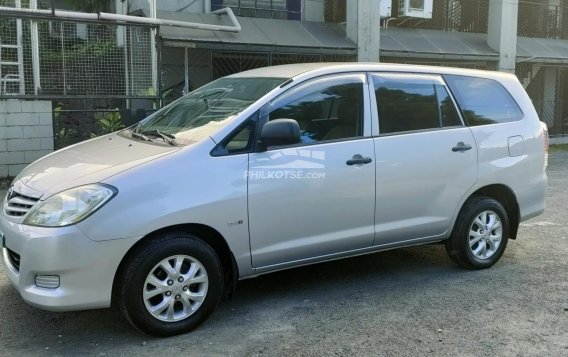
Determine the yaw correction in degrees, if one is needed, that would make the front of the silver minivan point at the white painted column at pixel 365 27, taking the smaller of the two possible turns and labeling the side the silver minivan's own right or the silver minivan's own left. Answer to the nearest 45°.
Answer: approximately 135° to the silver minivan's own right

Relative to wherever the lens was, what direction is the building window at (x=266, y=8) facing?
facing the viewer

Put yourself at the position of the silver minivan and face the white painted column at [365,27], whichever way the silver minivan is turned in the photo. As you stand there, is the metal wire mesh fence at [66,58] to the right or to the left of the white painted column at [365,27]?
left

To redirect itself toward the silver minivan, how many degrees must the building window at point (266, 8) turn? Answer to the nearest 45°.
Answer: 0° — it already faces it

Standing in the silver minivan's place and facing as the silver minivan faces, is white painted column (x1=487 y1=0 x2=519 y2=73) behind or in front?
behind

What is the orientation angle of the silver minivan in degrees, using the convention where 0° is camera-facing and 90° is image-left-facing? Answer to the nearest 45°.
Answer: approximately 45°

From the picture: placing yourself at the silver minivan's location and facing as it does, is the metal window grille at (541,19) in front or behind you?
behind

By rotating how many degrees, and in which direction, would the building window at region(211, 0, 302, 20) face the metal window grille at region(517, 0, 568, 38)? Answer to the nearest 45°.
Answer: approximately 135° to its left

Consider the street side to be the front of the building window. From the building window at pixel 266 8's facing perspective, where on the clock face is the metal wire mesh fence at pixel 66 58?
The metal wire mesh fence is roughly at 1 o'clock from the building window.

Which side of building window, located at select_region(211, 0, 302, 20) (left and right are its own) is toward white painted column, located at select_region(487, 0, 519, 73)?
left

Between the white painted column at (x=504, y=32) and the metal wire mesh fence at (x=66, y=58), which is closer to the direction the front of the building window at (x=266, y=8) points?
the metal wire mesh fence

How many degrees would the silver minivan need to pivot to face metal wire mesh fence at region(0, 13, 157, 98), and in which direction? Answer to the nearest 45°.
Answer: approximately 90° to its right

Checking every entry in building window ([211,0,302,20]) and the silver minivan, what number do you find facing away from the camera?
0
